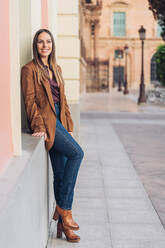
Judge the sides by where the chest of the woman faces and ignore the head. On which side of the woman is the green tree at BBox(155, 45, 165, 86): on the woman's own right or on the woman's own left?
on the woman's own left

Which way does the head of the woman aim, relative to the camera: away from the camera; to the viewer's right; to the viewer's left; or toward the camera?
toward the camera

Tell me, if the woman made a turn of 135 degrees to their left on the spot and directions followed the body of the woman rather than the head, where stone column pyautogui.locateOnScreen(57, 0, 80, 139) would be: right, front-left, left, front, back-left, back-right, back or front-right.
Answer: front

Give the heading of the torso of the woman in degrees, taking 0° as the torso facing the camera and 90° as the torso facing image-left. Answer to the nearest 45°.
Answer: approximately 315°
